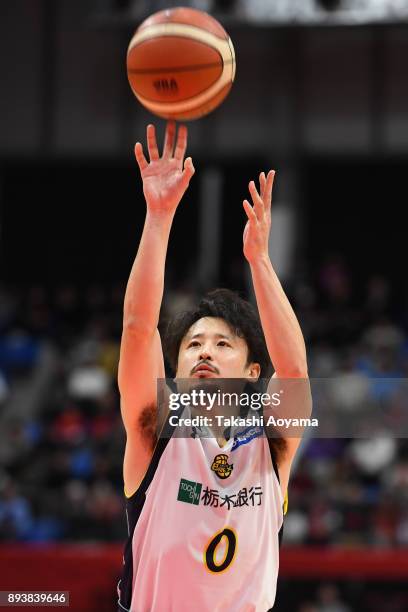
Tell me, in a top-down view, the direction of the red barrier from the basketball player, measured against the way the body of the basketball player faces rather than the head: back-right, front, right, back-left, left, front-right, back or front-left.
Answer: back

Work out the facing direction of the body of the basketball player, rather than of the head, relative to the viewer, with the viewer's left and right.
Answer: facing the viewer
